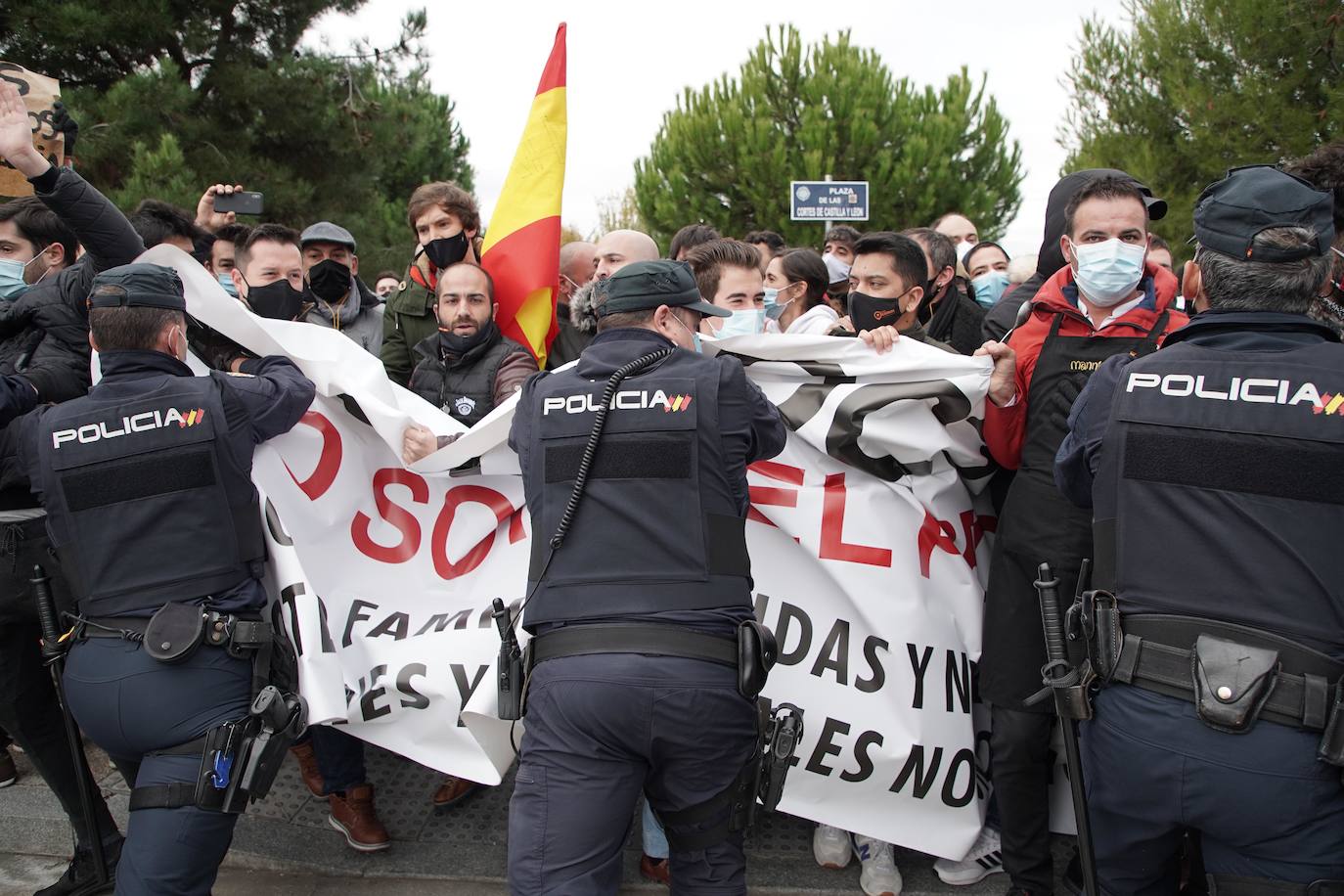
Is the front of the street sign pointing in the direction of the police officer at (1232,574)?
yes

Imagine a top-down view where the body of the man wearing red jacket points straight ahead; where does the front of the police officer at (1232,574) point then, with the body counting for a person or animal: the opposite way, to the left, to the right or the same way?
the opposite way

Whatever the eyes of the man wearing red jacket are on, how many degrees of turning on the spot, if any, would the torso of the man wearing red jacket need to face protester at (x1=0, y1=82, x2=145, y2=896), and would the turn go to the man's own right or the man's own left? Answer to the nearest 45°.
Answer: approximately 90° to the man's own right

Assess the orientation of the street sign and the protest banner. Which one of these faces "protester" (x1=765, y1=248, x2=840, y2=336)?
the street sign

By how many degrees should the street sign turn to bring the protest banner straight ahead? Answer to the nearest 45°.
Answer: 0° — it already faces it

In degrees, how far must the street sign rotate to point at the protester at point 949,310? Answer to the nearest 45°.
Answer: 0° — it already faces them

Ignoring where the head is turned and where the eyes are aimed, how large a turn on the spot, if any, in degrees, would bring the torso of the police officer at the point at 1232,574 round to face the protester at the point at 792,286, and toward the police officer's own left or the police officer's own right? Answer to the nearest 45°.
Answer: approximately 45° to the police officer's own left

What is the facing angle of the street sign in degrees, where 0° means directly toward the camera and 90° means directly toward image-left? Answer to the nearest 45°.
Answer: approximately 0°

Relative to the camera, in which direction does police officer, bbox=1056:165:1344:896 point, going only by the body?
away from the camera

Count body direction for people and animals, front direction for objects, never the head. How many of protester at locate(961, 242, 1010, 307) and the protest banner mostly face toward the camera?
2

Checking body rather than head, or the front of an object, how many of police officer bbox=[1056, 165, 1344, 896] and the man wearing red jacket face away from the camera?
1

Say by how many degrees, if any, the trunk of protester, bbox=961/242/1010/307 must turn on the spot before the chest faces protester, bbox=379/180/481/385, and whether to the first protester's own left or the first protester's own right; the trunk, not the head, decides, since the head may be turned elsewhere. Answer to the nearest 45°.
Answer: approximately 45° to the first protester's own right
